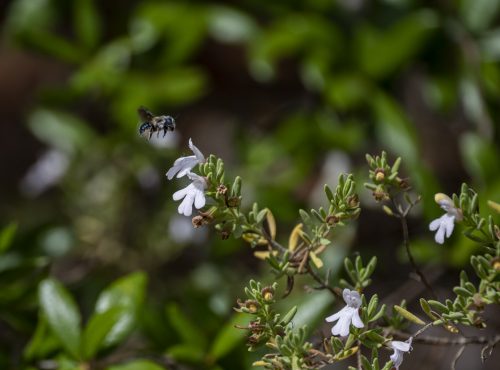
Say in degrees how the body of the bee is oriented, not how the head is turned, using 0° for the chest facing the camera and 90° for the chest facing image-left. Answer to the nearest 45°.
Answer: approximately 270°

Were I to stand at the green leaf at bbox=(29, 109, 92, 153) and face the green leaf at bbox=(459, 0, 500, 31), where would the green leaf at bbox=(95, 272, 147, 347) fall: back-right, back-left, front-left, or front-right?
front-right

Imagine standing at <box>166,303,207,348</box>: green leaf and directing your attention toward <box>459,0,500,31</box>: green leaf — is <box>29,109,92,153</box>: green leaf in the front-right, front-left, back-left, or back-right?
front-left

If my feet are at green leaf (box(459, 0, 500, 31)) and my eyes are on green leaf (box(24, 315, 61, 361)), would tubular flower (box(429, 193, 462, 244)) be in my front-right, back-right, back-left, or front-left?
front-left

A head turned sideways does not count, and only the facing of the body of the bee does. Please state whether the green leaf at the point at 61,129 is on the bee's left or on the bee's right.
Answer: on the bee's left

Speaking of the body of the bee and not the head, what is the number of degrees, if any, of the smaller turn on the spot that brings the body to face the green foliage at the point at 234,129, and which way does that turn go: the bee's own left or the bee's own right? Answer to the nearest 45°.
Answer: approximately 90° to the bee's own left
